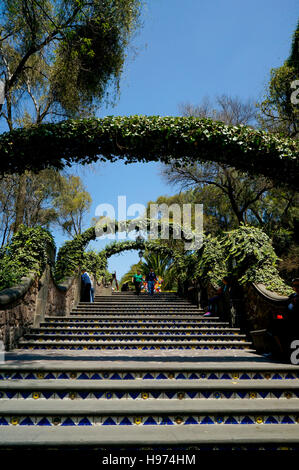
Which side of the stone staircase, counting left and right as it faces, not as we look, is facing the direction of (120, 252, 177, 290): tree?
back

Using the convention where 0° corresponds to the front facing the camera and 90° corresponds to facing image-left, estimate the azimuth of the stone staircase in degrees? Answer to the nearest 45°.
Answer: approximately 0°

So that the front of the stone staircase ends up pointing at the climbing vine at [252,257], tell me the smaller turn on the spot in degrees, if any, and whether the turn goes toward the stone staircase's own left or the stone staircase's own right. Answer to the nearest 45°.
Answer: approximately 135° to the stone staircase's own left

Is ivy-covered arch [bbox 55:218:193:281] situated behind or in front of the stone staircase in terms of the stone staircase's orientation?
behind

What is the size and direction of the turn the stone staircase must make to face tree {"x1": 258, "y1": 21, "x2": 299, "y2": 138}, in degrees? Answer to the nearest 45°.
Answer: approximately 135° to its left
